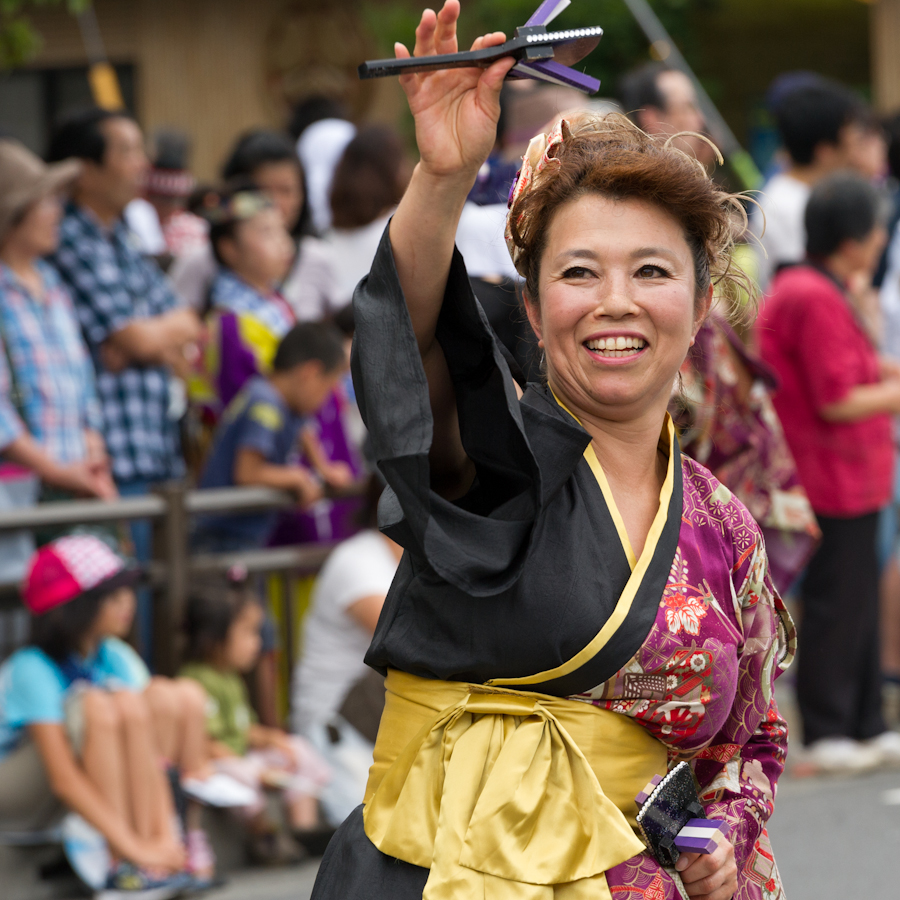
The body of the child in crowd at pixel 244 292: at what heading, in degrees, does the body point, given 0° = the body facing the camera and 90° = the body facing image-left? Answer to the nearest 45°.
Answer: approximately 315°

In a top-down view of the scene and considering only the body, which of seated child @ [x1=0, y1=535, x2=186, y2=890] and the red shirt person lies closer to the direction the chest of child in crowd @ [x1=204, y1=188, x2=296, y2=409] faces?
the red shirt person

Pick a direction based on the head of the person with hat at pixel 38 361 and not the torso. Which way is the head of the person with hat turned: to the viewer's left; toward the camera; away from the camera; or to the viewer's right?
to the viewer's right

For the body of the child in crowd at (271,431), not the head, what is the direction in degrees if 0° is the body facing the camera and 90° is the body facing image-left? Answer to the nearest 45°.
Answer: approximately 270°

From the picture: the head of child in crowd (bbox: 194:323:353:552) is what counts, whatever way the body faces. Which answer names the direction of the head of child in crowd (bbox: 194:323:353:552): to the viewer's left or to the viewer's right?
to the viewer's right

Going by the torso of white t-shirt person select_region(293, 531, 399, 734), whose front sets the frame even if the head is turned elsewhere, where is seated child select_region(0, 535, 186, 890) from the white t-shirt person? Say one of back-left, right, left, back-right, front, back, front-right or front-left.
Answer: back-right

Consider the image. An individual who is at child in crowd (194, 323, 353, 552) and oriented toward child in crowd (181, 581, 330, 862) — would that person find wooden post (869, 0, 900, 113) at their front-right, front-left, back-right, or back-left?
back-left

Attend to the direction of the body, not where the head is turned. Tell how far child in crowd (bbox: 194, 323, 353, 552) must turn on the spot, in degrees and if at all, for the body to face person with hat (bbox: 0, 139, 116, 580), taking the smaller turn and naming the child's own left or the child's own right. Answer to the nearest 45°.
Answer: approximately 180°

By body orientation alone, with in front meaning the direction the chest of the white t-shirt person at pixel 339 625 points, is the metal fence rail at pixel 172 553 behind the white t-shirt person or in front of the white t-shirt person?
behind
